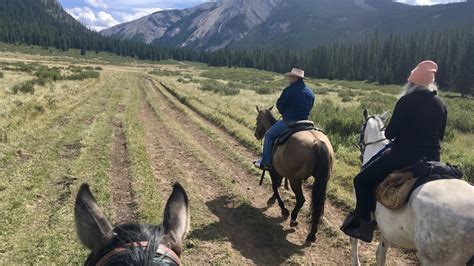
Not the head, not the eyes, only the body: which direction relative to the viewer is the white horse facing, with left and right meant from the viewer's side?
facing away from the viewer and to the left of the viewer

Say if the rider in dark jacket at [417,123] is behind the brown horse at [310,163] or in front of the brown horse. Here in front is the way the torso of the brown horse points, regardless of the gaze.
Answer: behind

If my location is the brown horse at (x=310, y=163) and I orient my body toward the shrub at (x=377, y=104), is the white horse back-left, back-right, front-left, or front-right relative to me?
back-right

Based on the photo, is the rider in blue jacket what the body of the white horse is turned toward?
yes

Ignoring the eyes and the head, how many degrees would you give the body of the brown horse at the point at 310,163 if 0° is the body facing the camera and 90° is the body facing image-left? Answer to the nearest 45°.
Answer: approximately 135°

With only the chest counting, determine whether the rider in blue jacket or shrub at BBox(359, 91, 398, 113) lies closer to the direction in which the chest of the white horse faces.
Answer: the rider in blue jacket

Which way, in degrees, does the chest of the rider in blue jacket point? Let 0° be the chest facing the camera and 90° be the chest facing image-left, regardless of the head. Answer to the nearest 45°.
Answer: approximately 135°

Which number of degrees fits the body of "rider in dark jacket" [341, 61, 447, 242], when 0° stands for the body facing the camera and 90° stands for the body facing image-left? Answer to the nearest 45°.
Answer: approximately 135°

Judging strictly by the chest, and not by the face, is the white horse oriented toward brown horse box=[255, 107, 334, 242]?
yes

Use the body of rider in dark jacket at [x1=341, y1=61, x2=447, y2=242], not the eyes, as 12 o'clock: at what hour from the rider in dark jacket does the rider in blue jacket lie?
The rider in blue jacket is roughly at 12 o'clock from the rider in dark jacket.

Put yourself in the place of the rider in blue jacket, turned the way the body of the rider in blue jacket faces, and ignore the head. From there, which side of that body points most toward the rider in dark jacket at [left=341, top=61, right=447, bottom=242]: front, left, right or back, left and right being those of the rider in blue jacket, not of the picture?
back

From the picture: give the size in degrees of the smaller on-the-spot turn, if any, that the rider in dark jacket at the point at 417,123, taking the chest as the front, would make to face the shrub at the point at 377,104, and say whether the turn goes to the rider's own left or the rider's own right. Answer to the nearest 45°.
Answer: approximately 45° to the rider's own right
